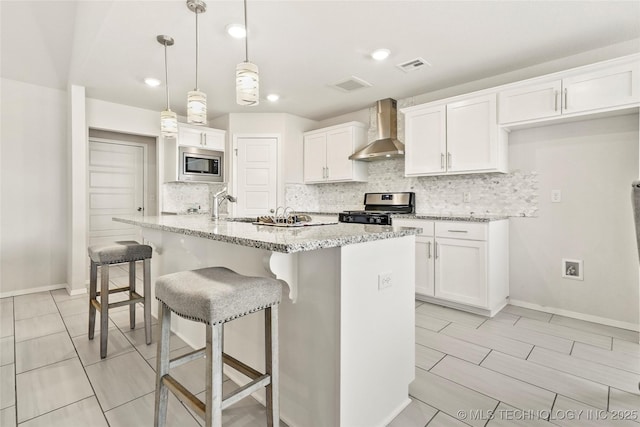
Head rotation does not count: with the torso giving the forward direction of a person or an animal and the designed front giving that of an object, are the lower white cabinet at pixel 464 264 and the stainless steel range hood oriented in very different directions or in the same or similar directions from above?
same or similar directions

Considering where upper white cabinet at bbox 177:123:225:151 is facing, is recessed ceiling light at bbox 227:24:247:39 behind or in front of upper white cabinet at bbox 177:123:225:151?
in front

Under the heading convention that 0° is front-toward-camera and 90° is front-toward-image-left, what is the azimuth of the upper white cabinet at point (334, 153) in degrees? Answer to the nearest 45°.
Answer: approximately 45°

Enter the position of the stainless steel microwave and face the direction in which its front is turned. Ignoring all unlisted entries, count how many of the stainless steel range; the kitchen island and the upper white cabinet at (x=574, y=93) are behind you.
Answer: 0

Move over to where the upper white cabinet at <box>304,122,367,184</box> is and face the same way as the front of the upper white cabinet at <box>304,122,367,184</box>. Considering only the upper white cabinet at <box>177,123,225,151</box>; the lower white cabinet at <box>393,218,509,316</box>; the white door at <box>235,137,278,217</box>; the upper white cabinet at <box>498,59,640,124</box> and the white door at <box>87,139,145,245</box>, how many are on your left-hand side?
2

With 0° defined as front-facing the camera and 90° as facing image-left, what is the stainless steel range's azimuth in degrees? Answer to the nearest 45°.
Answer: approximately 45°

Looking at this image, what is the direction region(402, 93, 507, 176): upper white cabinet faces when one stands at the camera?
facing the viewer and to the left of the viewer

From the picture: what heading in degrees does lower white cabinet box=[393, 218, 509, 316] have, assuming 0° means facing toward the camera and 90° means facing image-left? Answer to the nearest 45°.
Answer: approximately 45°

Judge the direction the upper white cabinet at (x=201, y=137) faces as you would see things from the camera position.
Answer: facing the viewer and to the right of the viewer

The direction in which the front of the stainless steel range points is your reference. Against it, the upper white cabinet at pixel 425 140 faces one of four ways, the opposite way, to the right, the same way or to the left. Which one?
the same way

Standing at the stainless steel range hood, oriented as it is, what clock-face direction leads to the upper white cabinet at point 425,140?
The upper white cabinet is roughly at 9 o'clock from the stainless steel range hood.

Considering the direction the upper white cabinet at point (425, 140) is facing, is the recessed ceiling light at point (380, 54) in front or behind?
in front
